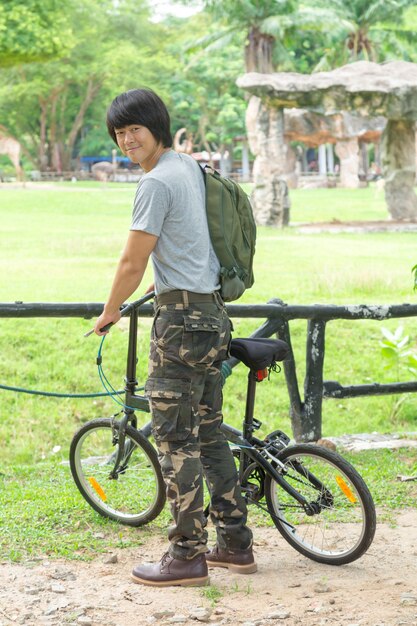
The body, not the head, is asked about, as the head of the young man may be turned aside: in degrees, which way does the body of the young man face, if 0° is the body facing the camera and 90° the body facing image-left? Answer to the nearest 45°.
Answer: approximately 135°

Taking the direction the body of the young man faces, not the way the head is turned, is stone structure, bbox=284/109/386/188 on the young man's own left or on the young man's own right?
on the young man's own right

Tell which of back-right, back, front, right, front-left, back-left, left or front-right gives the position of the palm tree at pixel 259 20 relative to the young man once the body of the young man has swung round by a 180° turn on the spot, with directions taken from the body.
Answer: back-left
